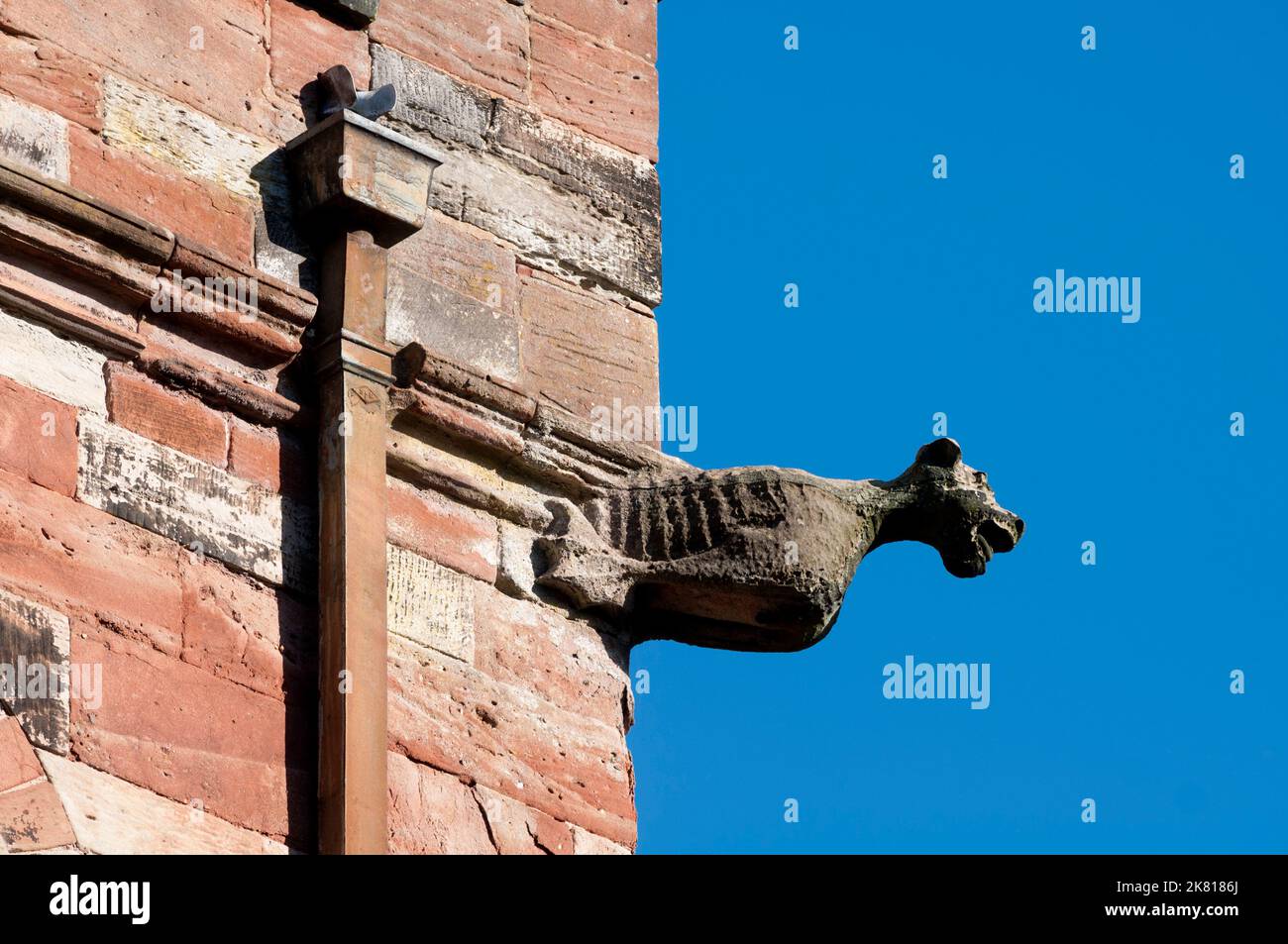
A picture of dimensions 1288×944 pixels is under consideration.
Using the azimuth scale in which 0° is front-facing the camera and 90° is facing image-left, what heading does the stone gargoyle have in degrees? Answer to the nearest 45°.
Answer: approximately 270°
